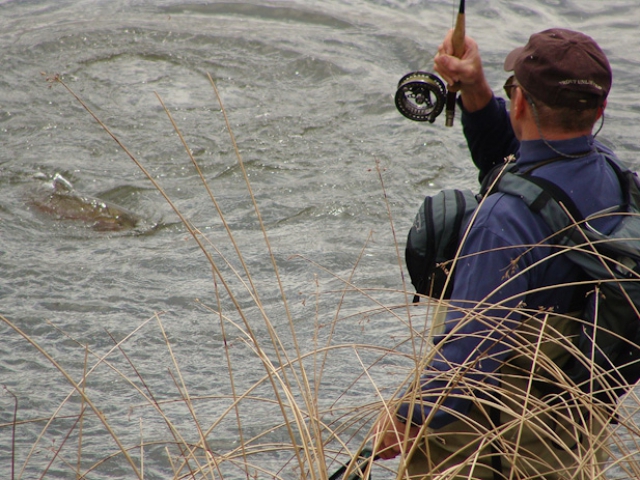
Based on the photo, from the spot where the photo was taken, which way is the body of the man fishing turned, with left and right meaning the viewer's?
facing away from the viewer and to the left of the viewer

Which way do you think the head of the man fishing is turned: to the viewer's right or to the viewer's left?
to the viewer's left

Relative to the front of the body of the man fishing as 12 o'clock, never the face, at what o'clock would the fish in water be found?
The fish in water is roughly at 12 o'clock from the man fishing.
